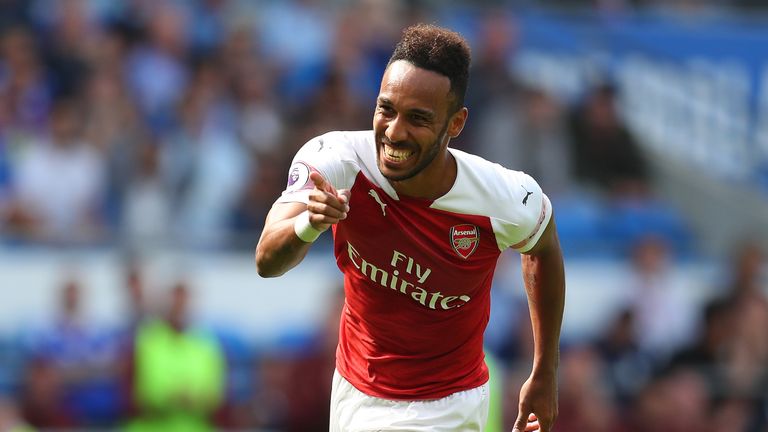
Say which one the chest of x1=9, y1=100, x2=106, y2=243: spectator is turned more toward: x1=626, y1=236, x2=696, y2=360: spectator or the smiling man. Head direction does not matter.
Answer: the smiling man

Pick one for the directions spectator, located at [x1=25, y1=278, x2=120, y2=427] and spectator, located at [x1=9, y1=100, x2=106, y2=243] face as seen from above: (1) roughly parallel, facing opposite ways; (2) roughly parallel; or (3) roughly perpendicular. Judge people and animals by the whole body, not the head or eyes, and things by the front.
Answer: roughly parallel

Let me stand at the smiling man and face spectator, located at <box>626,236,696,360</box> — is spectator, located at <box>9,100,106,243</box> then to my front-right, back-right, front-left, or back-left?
front-left

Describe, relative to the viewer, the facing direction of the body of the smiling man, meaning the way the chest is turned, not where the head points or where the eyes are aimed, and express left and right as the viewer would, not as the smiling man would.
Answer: facing the viewer

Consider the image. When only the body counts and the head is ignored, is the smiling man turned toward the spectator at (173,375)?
no

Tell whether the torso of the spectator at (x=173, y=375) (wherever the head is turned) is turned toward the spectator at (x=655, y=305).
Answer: no

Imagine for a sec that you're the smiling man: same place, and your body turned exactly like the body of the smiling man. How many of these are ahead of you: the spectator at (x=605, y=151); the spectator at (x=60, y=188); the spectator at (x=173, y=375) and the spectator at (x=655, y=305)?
0

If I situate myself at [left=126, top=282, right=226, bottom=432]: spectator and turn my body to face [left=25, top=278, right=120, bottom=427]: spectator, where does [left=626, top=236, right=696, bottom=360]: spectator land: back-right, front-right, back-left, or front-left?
back-right

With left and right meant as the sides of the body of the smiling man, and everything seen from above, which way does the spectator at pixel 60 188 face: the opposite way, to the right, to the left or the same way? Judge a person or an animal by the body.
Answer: the same way

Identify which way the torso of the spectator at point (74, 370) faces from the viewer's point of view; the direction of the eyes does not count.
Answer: toward the camera

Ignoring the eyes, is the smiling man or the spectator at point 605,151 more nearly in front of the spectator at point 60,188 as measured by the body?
the smiling man

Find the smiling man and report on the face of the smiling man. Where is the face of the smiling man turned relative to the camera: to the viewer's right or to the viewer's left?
to the viewer's left

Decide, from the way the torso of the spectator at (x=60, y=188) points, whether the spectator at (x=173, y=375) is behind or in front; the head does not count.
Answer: in front
